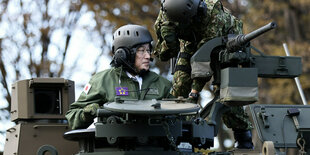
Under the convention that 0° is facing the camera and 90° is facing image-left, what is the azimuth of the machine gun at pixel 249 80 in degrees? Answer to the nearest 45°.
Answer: approximately 315°
